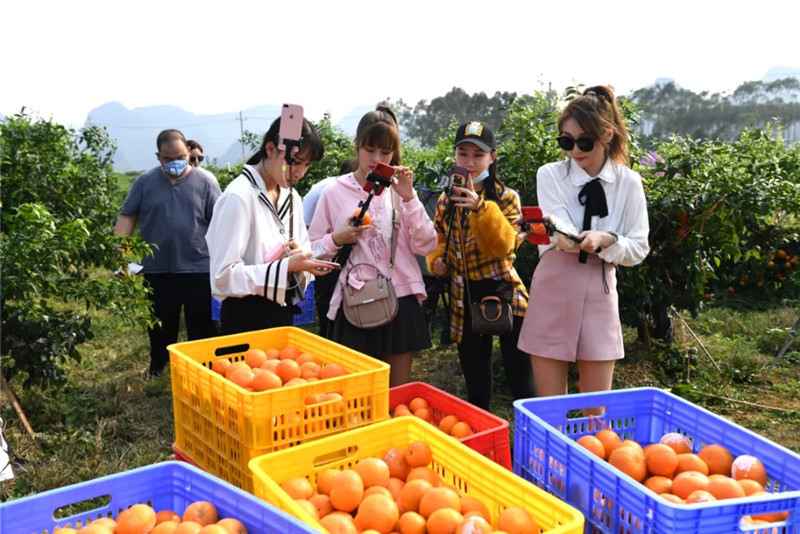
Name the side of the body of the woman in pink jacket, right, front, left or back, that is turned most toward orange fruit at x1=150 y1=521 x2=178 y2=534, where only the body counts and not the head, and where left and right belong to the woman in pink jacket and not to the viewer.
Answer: front

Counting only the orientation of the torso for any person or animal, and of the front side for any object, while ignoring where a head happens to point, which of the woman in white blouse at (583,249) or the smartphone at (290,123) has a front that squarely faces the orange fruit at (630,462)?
the woman in white blouse

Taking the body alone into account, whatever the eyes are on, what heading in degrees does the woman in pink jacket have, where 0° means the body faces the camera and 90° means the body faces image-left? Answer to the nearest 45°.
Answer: approximately 0°

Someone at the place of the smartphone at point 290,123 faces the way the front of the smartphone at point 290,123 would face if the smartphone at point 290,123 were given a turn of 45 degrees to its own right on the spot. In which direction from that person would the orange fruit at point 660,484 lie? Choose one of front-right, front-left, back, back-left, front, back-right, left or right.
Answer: right

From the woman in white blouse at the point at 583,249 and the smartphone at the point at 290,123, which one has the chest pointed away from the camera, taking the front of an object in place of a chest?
the smartphone

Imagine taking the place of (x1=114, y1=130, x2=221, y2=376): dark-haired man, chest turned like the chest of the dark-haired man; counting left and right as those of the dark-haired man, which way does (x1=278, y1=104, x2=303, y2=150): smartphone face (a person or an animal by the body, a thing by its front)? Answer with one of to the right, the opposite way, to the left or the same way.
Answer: the opposite way

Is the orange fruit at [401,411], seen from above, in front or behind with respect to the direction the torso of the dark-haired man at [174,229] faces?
in front

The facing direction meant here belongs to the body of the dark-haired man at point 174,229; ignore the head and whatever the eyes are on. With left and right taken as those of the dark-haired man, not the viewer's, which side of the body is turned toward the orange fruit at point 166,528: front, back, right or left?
front

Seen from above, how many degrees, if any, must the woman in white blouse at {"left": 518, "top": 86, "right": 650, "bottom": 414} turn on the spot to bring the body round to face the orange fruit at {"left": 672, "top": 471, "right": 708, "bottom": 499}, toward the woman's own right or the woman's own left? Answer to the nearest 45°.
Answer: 0° — they already face it

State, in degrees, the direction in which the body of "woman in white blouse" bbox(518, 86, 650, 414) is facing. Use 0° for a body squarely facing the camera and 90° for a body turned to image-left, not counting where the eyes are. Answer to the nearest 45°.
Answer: approximately 0°

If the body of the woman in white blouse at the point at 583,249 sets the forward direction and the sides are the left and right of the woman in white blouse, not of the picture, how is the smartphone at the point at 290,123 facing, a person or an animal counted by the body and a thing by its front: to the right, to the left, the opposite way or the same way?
the opposite way

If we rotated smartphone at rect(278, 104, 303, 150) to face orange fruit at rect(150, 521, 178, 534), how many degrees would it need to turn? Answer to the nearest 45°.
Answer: approximately 180°

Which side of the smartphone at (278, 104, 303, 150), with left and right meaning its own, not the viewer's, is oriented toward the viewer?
back
